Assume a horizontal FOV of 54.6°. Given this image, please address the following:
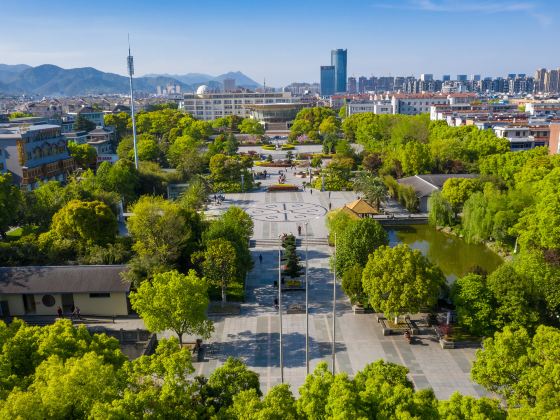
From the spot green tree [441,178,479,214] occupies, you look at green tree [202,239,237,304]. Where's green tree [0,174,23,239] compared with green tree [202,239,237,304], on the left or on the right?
right

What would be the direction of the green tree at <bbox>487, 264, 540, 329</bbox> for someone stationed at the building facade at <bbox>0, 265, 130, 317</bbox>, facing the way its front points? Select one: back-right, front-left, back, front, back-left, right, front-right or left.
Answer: front-left

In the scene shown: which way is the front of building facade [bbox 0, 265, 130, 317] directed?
toward the camera

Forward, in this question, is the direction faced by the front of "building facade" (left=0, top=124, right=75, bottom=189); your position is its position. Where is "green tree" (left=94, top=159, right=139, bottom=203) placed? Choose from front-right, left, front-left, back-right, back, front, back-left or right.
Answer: front

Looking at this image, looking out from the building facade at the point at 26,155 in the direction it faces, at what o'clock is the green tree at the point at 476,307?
The green tree is roughly at 1 o'clock from the building facade.

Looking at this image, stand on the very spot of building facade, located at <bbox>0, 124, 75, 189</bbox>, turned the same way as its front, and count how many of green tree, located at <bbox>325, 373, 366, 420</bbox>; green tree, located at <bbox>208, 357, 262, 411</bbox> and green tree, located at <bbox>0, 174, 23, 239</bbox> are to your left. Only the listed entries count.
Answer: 0

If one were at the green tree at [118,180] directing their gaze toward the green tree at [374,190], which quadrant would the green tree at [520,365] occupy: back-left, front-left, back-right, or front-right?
front-right

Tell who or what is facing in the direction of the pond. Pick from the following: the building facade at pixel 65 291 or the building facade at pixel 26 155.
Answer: the building facade at pixel 26 155

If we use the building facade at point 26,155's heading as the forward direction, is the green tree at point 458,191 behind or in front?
in front

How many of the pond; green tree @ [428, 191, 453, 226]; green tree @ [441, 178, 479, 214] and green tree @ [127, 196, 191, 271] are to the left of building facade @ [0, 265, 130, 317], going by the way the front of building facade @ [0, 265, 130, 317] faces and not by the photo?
4

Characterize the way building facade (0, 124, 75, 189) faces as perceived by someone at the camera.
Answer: facing the viewer and to the right of the viewer

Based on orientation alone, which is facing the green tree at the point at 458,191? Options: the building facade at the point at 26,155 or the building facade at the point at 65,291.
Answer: the building facade at the point at 26,155

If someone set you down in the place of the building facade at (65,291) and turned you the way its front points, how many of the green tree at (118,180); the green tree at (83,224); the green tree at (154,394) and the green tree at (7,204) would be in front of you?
1

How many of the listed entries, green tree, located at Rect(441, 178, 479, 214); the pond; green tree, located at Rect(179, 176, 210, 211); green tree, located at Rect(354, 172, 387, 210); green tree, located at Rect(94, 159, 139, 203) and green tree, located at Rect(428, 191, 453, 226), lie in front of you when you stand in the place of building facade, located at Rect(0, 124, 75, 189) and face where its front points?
6

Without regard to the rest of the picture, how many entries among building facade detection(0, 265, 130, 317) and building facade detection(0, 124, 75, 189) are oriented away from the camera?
0

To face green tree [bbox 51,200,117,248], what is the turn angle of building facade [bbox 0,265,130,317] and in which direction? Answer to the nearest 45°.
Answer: approximately 180°

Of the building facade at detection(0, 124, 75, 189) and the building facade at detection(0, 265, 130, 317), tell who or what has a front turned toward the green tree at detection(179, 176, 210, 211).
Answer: the building facade at detection(0, 124, 75, 189)

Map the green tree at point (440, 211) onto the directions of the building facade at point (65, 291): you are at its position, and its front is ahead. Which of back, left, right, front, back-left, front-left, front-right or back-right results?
left

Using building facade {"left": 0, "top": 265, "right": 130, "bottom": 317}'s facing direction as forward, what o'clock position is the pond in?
The pond is roughly at 9 o'clock from the building facade.

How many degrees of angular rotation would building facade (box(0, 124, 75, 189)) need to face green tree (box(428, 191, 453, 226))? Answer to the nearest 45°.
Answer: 0° — it already faces it
